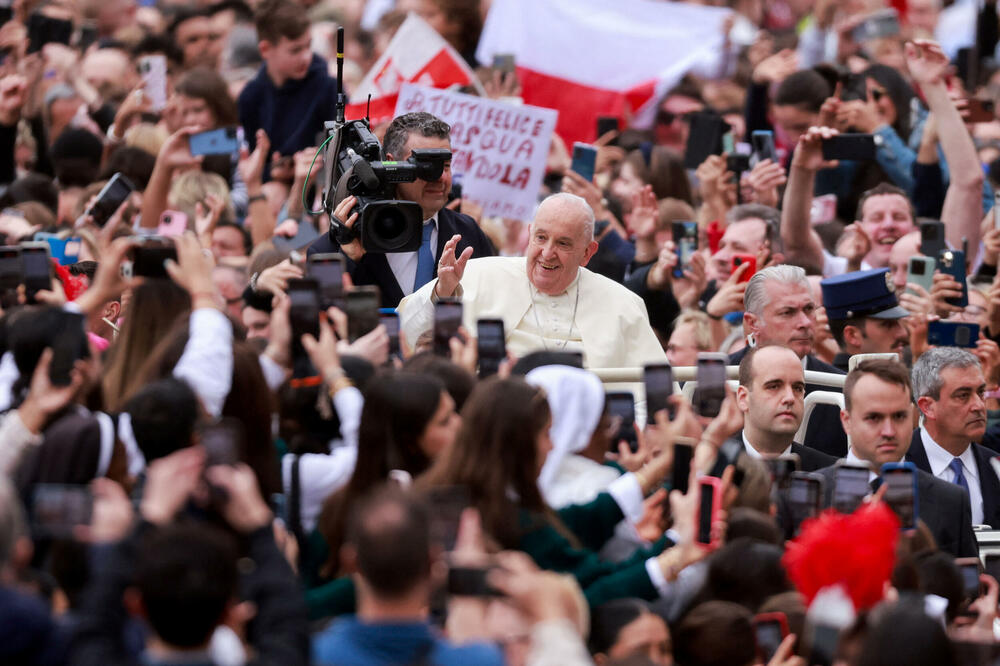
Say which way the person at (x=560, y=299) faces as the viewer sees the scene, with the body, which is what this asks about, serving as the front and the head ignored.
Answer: toward the camera

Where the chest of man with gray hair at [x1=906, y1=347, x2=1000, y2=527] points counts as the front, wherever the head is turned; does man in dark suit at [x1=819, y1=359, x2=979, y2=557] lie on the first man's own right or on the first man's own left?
on the first man's own right

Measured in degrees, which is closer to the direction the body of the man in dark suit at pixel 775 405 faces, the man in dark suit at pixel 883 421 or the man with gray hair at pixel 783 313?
the man in dark suit

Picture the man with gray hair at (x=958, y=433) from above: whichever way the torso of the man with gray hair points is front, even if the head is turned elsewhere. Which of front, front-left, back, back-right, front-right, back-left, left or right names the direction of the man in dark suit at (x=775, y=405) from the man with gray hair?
right

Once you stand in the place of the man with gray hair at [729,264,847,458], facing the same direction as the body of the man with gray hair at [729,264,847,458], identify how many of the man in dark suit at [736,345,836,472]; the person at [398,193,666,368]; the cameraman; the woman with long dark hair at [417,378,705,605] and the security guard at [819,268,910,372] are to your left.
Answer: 1

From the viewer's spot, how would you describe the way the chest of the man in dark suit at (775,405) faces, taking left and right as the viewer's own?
facing the viewer and to the right of the viewer

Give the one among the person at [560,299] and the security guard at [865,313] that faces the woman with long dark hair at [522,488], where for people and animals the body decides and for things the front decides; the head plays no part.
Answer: the person

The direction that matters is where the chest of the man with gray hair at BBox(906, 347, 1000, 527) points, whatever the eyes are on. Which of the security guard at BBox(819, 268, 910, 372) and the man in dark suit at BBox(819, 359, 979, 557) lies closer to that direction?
the man in dark suit

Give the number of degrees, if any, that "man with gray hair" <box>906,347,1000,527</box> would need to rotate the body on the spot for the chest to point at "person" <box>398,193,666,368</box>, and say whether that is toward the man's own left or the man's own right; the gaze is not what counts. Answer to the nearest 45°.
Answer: approximately 135° to the man's own right

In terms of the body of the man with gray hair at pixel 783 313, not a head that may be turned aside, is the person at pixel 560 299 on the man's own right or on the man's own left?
on the man's own right
